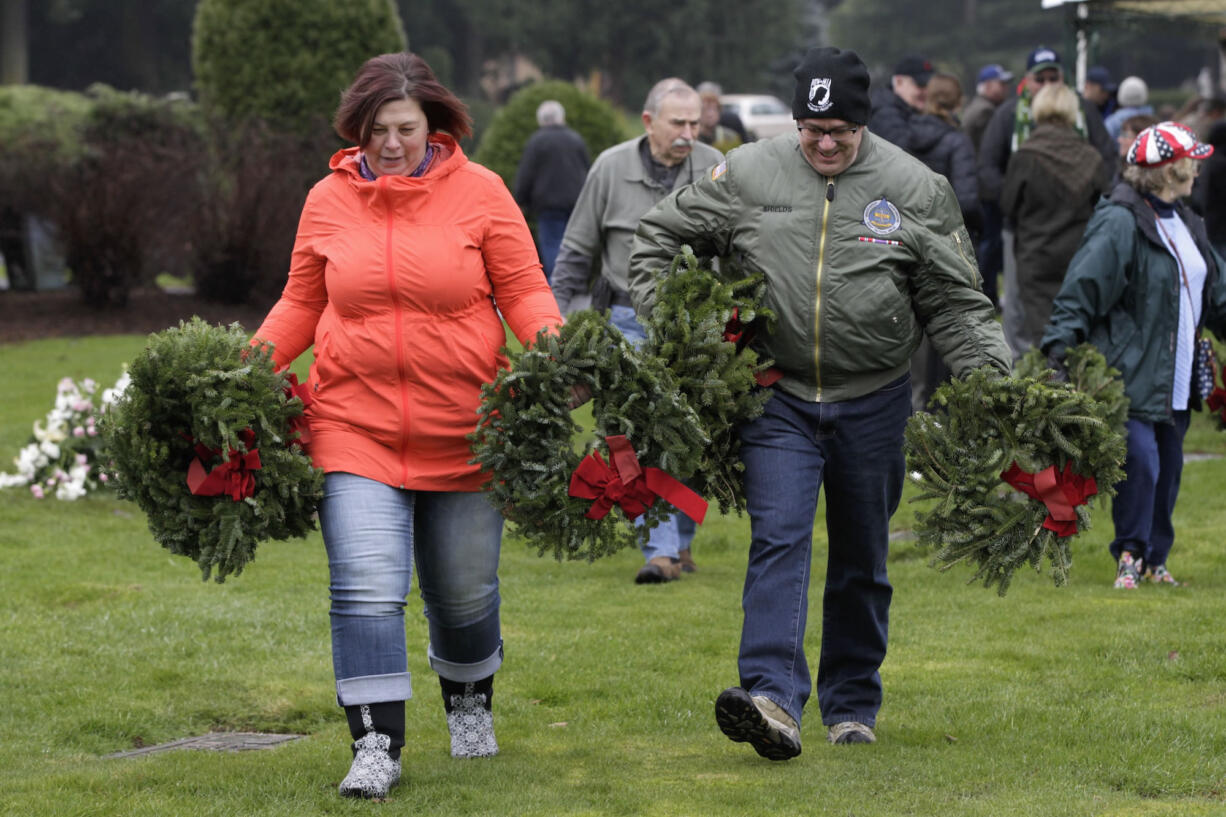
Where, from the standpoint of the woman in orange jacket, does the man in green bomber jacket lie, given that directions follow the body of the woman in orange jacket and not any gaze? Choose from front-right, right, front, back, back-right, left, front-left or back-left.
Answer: left

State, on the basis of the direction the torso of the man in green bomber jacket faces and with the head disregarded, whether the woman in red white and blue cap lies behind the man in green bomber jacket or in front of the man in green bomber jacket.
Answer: behind

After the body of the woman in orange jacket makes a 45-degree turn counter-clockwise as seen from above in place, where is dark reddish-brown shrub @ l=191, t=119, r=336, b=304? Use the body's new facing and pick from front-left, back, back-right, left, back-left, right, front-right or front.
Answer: back-left

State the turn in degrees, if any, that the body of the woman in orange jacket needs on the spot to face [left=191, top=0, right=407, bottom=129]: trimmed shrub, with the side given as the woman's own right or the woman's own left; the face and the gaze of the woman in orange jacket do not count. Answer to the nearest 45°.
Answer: approximately 180°

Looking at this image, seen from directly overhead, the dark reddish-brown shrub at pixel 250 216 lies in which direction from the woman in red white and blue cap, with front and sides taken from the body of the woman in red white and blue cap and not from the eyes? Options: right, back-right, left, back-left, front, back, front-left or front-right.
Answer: back

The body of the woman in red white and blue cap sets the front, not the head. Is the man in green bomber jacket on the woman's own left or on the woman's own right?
on the woman's own right

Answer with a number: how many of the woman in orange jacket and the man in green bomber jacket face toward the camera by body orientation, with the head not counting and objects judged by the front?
2

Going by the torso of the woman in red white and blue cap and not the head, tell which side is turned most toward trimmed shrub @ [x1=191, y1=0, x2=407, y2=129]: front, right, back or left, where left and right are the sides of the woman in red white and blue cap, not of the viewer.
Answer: back
